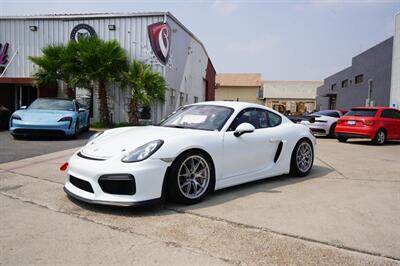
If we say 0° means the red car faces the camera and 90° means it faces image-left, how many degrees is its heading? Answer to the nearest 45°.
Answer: approximately 225°

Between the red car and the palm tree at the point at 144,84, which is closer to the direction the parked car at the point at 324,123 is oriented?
the palm tree

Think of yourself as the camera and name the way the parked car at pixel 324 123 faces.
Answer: facing away from the viewer and to the right of the viewer

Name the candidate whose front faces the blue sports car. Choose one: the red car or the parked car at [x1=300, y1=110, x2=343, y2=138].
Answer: the parked car

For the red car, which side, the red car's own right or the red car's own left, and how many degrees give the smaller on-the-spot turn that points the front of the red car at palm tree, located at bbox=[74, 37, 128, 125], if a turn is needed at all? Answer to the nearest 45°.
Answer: approximately 135° to the red car's own left

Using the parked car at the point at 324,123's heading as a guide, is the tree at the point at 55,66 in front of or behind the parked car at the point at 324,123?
in front

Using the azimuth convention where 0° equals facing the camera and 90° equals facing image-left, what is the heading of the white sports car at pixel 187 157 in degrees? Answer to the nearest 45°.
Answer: approximately 45°

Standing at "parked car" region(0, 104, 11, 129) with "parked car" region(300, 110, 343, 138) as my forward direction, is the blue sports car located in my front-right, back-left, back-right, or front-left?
front-right

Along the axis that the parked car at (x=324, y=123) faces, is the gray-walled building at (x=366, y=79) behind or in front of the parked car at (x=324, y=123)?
in front
